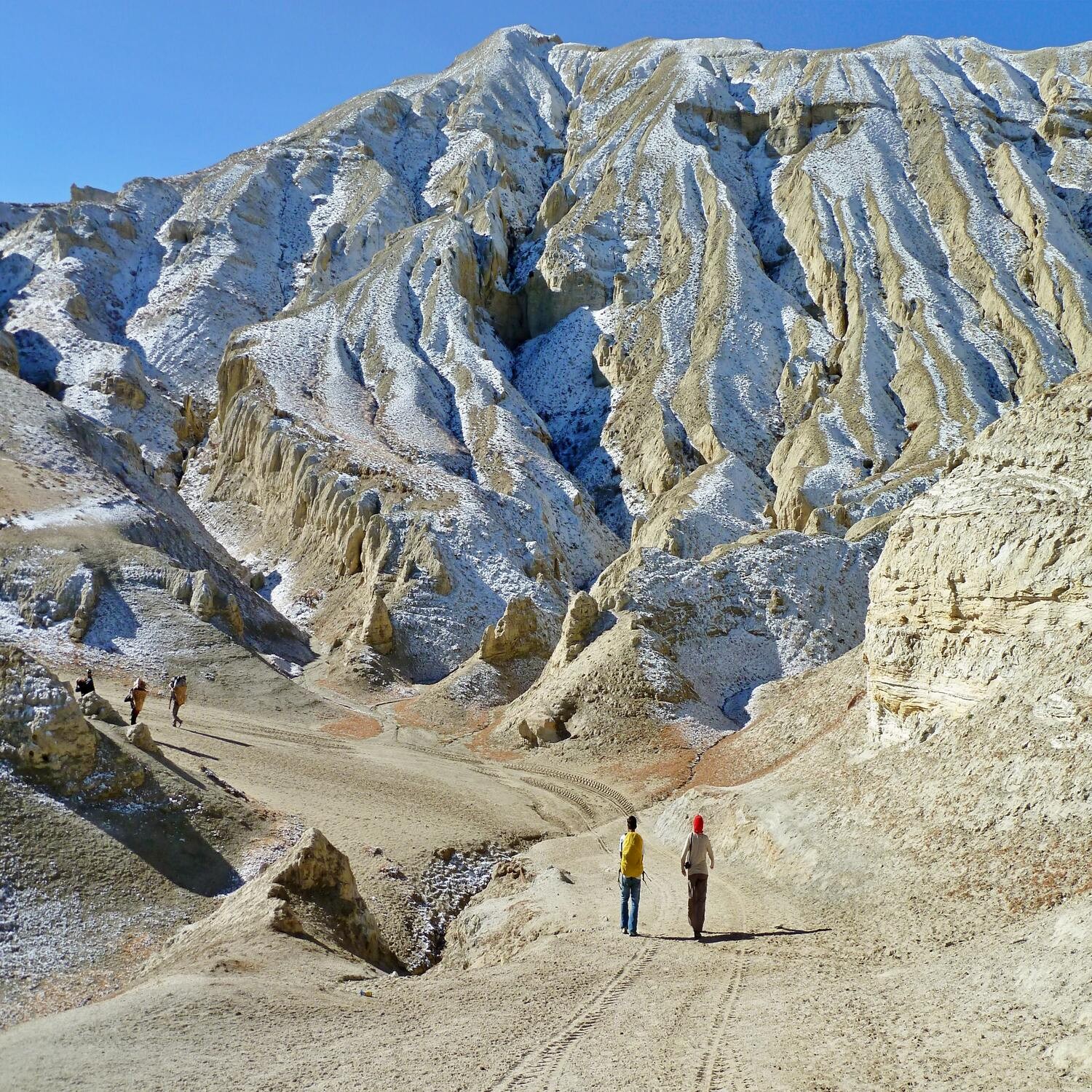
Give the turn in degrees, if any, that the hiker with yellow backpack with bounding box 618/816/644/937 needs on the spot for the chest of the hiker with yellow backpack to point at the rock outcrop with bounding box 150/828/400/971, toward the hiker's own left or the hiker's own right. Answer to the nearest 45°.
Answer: approximately 90° to the hiker's own left

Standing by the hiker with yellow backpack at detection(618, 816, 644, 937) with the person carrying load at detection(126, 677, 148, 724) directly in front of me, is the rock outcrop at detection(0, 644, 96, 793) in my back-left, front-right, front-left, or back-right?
front-left

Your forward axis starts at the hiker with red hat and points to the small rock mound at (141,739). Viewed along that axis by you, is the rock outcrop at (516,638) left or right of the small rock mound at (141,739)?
right

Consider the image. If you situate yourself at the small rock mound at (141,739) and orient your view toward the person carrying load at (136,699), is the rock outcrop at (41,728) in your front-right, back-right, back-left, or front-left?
back-left

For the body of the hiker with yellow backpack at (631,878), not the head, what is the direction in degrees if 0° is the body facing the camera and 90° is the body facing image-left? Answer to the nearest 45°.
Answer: approximately 180°

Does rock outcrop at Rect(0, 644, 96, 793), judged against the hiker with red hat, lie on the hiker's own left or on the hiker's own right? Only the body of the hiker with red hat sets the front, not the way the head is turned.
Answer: on the hiker's own left

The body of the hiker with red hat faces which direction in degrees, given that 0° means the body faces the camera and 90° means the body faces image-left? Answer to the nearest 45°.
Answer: approximately 180°

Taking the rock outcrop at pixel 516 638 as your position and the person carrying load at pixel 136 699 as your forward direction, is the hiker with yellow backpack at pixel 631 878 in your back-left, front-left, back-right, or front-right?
front-left

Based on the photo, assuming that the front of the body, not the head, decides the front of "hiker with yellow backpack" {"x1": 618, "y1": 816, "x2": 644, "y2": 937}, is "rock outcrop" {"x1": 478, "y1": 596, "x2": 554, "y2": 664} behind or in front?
in front

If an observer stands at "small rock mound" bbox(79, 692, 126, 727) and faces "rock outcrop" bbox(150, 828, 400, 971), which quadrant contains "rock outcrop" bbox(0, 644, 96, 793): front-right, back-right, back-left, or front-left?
front-right

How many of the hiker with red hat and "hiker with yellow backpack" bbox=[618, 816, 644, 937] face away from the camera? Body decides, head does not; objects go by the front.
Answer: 2
